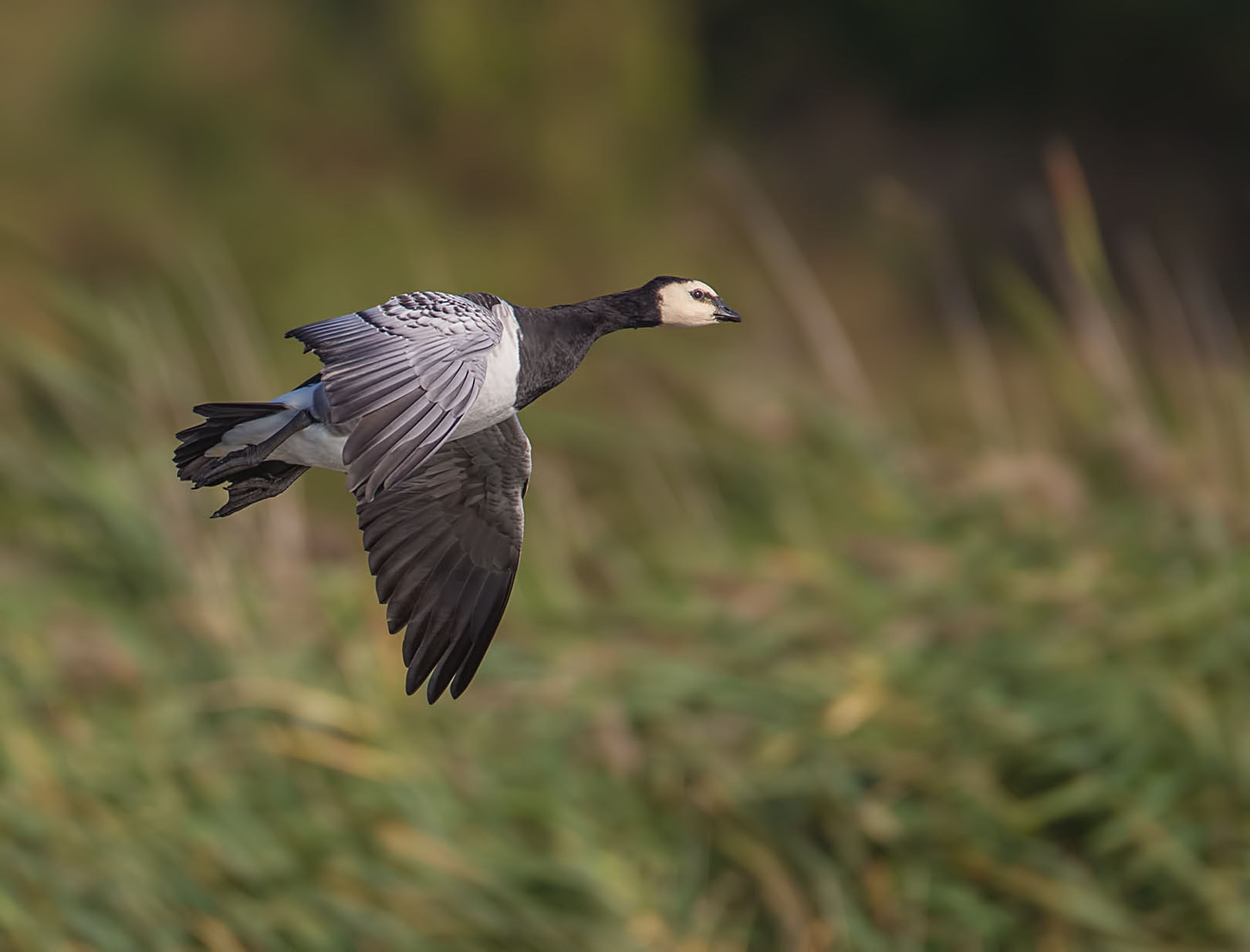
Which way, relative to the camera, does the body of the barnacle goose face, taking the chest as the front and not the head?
to the viewer's right
